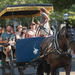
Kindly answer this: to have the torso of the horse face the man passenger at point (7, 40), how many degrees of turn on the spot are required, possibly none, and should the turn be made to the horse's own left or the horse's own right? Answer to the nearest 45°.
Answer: approximately 180°

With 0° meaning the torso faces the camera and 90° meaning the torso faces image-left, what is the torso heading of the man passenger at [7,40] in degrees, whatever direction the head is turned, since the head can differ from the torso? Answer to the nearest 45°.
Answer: approximately 0°

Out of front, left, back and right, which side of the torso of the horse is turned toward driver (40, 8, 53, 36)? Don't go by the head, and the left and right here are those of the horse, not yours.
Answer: back

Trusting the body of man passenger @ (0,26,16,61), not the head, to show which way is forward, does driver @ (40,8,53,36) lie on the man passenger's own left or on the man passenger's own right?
on the man passenger's own left

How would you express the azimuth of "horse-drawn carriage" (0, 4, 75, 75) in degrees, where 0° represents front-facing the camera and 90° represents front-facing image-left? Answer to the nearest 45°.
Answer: approximately 315°
